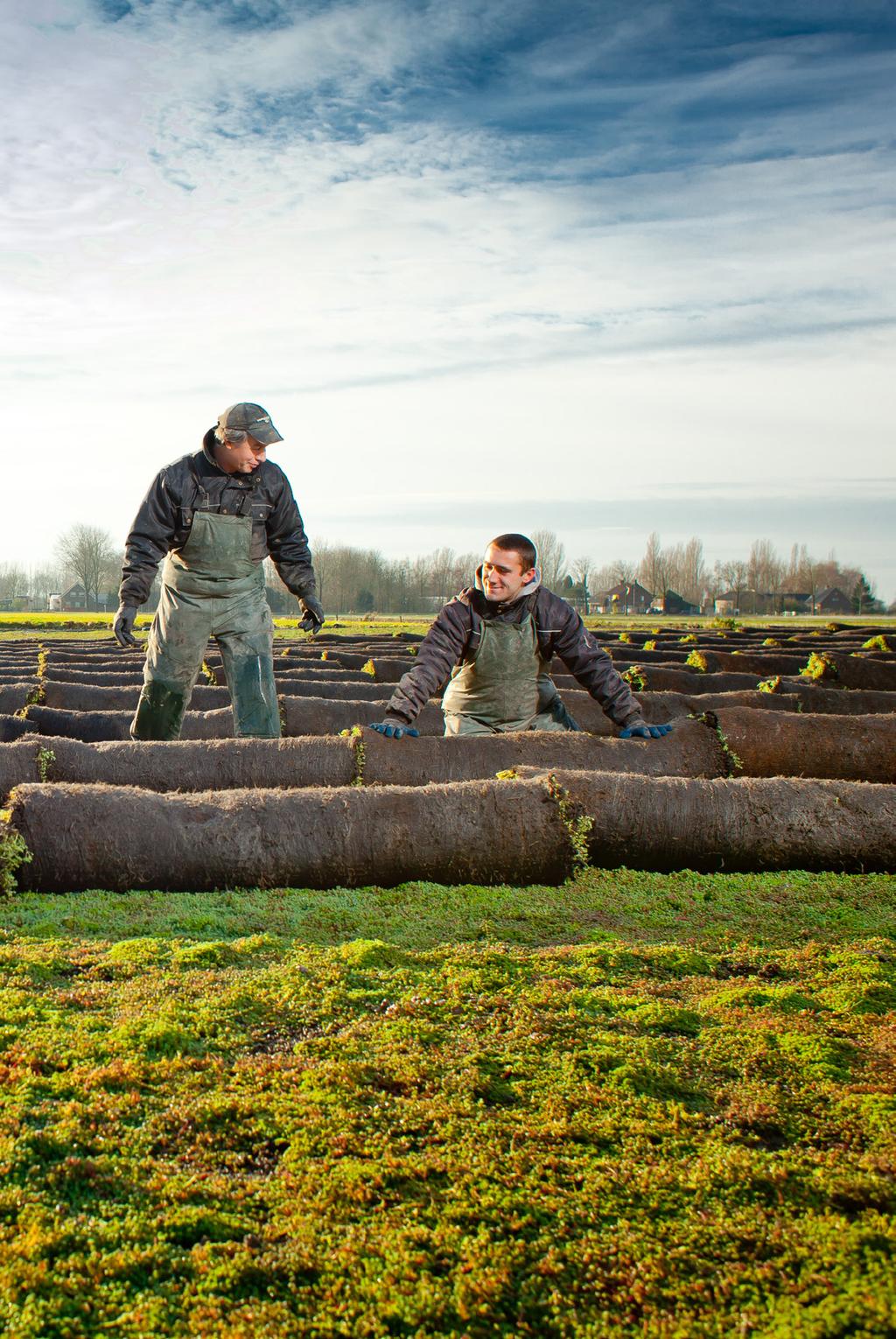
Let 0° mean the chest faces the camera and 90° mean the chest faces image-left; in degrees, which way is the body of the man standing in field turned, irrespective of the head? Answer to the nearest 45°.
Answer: approximately 0°

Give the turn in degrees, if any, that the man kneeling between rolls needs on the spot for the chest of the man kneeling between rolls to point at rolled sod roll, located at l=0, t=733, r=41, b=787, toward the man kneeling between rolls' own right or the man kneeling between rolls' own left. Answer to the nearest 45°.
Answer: approximately 90° to the man kneeling between rolls' own right

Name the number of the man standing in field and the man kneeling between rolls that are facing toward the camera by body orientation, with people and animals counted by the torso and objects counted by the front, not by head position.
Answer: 2

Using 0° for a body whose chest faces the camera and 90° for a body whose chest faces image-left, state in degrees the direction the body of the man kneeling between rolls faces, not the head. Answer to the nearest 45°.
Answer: approximately 0°

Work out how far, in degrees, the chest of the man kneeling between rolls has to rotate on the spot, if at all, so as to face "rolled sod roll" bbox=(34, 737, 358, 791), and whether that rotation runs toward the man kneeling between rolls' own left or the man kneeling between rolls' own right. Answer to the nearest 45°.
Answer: approximately 90° to the man kneeling between rolls' own right
